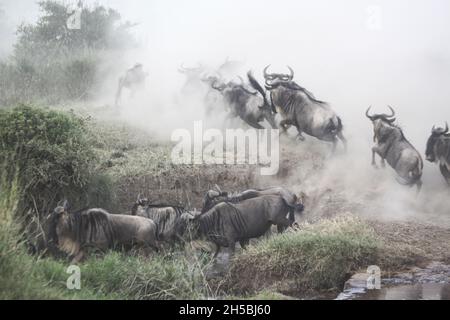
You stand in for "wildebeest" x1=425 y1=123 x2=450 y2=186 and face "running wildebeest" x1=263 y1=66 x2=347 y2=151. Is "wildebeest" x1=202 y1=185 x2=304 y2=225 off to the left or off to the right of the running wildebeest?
left

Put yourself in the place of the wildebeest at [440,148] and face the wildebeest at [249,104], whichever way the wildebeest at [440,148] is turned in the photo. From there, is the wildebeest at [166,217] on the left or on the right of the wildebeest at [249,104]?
left

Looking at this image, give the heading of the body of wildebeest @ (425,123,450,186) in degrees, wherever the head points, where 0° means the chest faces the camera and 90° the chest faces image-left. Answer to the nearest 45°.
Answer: approximately 90°

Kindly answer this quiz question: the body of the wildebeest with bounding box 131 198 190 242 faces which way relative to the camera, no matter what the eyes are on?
to the viewer's left

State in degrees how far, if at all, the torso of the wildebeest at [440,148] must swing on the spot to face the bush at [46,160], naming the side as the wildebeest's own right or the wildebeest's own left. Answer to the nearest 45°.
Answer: approximately 45° to the wildebeest's own left

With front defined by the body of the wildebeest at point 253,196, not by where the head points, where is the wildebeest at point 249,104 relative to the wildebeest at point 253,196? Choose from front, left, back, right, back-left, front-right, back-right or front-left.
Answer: right

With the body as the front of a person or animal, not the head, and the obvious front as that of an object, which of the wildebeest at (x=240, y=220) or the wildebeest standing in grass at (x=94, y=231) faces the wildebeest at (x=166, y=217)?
the wildebeest at (x=240, y=220)

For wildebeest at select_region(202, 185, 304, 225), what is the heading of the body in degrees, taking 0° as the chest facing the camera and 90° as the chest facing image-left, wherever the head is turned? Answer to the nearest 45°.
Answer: approximately 90°

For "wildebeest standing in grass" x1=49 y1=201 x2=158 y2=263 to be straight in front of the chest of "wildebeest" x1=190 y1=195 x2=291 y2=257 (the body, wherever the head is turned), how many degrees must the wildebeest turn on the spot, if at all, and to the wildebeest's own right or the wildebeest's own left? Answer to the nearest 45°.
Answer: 0° — it already faces it

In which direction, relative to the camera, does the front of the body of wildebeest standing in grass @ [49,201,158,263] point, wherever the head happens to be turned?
to the viewer's left

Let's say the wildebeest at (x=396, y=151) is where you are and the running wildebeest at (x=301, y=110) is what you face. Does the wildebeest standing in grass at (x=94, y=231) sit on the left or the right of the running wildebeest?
left

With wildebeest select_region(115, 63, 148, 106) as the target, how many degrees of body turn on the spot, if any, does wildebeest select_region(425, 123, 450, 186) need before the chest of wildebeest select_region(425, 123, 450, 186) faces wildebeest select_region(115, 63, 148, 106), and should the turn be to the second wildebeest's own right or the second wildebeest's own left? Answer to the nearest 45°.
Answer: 0° — it already faces it
